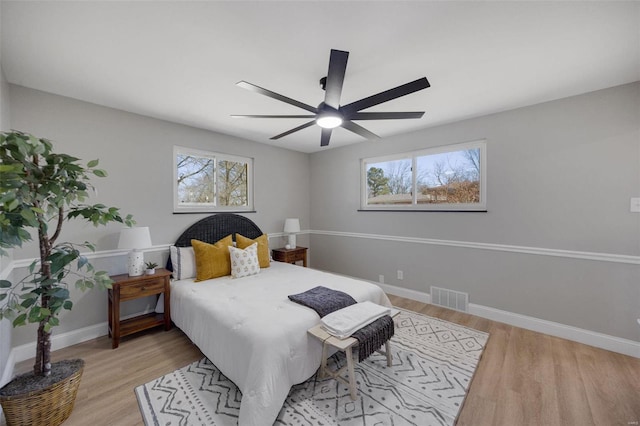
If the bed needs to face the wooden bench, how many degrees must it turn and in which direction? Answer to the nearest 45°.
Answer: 0° — it already faces it

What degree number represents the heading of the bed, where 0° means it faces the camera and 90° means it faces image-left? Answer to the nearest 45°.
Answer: approximately 315°

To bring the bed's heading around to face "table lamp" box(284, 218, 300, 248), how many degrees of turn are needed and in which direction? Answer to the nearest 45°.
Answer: approximately 135° to its left

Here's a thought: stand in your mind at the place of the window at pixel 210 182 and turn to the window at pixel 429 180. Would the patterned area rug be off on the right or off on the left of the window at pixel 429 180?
right

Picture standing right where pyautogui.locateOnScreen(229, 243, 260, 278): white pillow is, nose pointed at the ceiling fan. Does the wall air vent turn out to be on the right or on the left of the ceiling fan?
left

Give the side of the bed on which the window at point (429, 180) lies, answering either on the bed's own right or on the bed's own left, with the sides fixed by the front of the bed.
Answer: on the bed's own left

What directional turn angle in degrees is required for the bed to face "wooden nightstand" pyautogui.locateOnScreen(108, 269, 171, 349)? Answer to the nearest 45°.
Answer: approximately 180°

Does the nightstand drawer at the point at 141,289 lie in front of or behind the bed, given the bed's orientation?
behind
